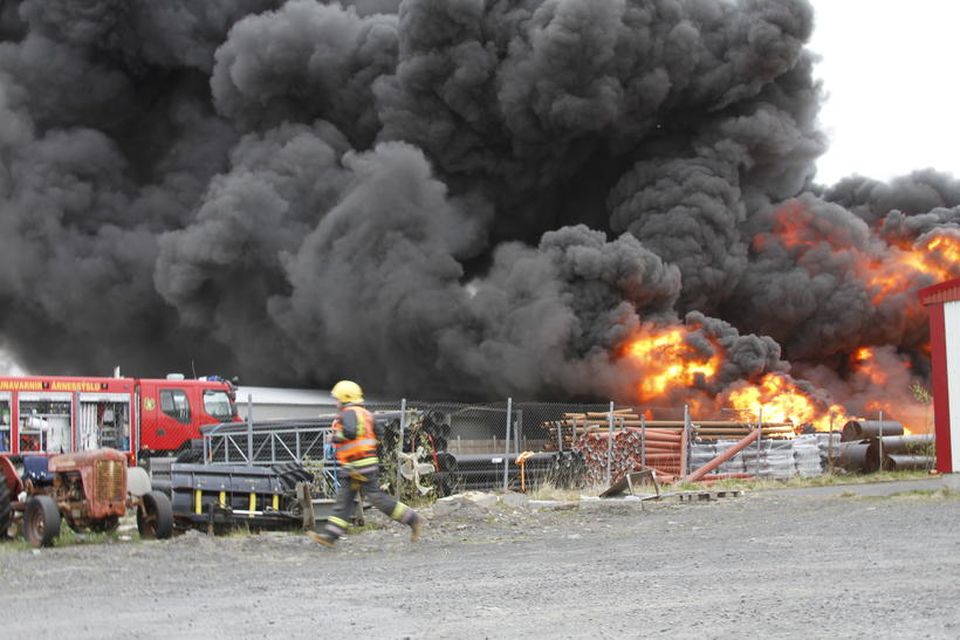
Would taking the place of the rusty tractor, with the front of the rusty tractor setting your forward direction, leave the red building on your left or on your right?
on your left

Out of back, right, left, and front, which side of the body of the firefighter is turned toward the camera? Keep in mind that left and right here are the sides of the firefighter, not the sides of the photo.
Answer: left

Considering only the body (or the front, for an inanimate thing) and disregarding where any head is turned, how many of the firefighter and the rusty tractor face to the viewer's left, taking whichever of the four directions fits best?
1

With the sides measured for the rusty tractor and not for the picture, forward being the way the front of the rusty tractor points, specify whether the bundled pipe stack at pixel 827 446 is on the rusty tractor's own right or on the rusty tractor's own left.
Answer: on the rusty tractor's own left

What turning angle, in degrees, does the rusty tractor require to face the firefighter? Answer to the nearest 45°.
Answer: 0° — it already faces them

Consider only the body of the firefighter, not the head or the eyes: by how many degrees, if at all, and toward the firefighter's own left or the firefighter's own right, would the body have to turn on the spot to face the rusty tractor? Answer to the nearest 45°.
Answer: approximately 45° to the firefighter's own right
